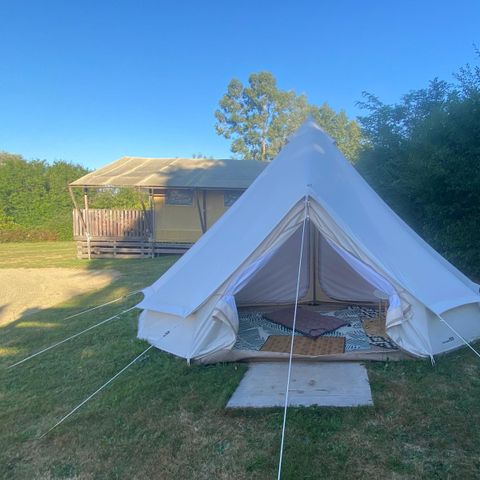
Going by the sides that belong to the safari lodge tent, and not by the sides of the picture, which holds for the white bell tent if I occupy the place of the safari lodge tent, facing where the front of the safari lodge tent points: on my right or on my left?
on my left

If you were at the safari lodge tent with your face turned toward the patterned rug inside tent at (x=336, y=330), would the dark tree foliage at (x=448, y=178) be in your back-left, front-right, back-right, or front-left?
front-left

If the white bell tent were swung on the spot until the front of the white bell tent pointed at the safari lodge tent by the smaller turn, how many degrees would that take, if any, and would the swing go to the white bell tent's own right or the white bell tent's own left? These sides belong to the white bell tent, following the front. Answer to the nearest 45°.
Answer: approximately 135° to the white bell tent's own right

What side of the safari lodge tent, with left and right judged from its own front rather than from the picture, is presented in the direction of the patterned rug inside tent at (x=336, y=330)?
left

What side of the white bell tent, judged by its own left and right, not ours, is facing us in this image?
front

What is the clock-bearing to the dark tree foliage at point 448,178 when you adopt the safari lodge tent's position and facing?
The dark tree foliage is roughly at 8 o'clock from the safari lodge tent.

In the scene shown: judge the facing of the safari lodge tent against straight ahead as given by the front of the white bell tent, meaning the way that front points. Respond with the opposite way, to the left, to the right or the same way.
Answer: to the right

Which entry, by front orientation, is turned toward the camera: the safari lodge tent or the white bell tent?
the white bell tent

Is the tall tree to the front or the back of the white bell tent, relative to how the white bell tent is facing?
to the back

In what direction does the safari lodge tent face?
to the viewer's left

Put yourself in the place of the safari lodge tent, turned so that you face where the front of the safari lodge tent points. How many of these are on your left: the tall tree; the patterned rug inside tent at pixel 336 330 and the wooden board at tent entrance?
2

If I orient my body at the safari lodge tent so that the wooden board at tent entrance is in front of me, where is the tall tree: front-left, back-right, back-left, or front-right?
back-left
